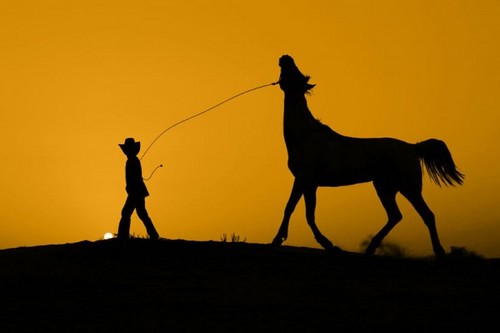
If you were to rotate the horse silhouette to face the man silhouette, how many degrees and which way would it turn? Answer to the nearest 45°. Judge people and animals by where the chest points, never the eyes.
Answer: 0° — it already faces them

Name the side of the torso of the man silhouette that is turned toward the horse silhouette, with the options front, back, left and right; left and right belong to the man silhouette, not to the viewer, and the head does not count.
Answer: back

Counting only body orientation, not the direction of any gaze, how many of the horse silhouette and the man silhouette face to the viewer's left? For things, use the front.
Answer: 2

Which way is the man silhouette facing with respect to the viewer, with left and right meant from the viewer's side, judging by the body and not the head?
facing to the left of the viewer

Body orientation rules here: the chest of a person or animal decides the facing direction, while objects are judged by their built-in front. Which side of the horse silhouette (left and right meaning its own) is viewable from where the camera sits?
left

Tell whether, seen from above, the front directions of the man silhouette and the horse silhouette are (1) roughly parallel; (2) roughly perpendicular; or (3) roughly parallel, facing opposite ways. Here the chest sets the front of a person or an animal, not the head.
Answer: roughly parallel
